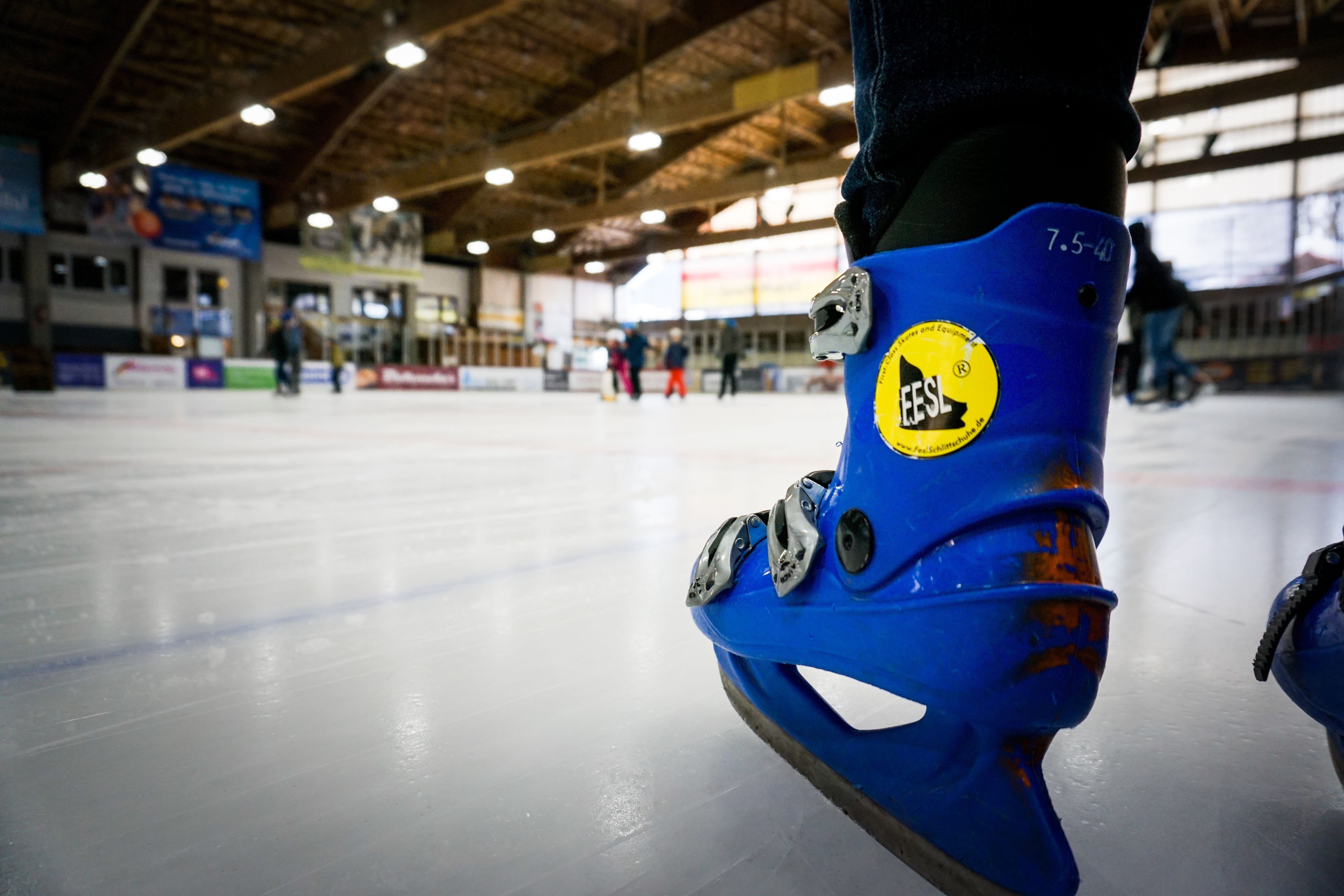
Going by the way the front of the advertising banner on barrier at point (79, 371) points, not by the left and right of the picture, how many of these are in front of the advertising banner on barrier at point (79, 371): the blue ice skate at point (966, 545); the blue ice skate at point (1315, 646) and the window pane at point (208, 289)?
2

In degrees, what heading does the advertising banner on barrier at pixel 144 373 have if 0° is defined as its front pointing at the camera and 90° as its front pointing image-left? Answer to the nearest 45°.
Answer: approximately 0°

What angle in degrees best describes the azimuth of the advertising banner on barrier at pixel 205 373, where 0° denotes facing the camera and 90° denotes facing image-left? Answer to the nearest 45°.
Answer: approximately 0°

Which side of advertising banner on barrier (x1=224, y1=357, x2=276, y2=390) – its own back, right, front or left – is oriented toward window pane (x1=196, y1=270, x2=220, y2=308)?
back

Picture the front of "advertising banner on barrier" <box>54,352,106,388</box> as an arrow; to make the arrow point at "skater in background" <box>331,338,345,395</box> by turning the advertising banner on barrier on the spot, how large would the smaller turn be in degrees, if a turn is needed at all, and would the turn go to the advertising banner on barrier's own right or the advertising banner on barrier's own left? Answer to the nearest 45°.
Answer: approximately 45° to the advertising banner on barrier's own left

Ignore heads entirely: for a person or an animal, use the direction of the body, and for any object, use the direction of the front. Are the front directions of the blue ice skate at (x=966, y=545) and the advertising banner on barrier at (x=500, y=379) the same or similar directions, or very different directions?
very different directions
